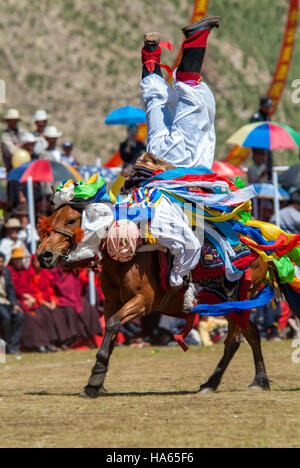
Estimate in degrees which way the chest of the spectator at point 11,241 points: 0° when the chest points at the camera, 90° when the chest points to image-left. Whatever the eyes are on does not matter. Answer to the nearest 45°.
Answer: approximately 0°

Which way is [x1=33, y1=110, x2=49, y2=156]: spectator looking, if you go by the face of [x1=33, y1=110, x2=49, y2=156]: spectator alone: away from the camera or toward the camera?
toward the camera

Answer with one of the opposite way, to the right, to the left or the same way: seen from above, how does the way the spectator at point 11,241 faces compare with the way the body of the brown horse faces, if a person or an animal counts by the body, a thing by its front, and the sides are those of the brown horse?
to the left

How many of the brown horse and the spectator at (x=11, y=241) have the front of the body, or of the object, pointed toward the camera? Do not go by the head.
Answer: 1

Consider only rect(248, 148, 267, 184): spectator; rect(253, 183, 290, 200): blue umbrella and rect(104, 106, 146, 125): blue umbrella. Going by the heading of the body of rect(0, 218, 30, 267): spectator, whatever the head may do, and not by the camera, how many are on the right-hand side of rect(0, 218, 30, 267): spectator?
0

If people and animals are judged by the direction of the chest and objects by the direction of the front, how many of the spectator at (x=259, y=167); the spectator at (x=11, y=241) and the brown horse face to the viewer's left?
1

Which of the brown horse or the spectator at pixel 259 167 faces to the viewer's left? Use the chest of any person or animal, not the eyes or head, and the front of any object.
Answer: the brown horse

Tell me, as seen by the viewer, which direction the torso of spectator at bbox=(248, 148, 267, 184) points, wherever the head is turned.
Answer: toward the camera

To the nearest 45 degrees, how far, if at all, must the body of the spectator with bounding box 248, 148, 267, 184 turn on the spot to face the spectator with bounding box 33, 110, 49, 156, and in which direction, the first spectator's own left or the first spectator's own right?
approximately 90° to the first spectator's own right

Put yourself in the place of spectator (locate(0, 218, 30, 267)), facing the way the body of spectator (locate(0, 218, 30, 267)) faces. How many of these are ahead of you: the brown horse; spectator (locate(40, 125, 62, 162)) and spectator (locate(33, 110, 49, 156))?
1

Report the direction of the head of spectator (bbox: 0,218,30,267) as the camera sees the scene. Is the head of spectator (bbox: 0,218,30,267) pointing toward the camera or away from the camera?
toward the camera

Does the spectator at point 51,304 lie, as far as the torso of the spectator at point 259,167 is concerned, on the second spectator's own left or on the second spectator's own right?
on the second spectator's own right

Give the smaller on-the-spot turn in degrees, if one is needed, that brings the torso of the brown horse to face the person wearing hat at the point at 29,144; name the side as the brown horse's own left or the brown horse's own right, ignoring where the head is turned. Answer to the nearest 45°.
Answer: approximately 90° to the brown horse's own right

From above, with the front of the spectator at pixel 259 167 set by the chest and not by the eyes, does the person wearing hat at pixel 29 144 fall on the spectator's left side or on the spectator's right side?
on the spectator's right side

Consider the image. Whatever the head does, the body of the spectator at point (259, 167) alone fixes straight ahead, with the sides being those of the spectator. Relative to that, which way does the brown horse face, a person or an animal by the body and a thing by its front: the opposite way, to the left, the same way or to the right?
to the right
